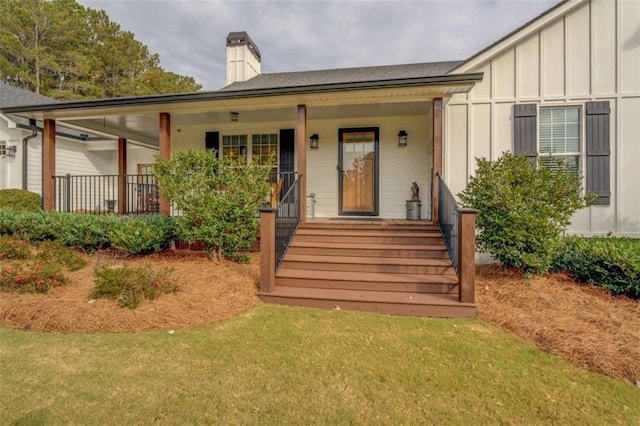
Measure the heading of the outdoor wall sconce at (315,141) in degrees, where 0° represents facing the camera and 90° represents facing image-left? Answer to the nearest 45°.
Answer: approximately 0°

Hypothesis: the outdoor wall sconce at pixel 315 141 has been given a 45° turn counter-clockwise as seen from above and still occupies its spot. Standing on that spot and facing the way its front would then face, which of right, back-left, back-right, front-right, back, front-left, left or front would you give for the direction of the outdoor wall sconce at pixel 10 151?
back-right

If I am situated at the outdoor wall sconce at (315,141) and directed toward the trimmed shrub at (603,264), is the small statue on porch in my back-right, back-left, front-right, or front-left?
front-left

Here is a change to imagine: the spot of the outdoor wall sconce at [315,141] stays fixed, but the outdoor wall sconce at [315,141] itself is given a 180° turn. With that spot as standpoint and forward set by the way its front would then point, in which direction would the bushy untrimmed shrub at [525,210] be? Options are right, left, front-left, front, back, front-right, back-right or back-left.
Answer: back-right

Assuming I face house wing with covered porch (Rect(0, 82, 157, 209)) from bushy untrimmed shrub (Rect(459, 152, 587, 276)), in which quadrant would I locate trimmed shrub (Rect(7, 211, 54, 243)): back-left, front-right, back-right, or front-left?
front-left

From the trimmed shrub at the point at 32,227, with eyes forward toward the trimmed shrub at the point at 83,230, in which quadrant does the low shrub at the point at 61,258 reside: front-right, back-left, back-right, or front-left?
front-right

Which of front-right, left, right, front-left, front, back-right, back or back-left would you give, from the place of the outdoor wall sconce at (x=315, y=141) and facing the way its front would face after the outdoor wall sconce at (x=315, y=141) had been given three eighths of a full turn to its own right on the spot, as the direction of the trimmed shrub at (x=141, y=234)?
left

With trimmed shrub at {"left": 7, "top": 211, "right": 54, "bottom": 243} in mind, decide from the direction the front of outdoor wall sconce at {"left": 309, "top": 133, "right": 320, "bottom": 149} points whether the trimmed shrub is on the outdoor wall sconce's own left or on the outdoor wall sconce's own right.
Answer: on the outdoor wall sconce's own right

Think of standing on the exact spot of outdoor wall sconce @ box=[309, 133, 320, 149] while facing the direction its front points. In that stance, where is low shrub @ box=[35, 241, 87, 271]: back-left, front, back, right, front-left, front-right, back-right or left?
front-right

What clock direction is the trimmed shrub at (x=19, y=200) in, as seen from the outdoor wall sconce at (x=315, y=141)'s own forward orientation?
The trimmed shrub is roughly at 3 o'clock from the outdoor wall sconce.

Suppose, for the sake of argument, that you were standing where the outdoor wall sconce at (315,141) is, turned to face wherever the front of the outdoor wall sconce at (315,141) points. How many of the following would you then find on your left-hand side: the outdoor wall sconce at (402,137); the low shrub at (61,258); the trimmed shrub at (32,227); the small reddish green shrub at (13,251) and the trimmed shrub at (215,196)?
1

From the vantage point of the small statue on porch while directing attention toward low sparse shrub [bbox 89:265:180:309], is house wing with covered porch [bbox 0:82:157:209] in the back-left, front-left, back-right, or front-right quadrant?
front-right

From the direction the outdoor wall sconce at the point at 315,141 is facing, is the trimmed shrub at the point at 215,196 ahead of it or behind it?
ahead

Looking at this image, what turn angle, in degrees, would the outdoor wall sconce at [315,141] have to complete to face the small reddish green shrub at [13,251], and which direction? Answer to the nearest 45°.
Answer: approximately 45° to its right
